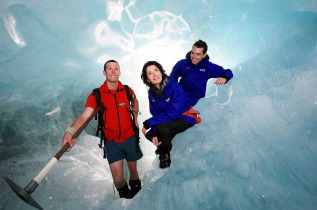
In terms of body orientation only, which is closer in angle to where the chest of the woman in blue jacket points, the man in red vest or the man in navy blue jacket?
the man in red vest

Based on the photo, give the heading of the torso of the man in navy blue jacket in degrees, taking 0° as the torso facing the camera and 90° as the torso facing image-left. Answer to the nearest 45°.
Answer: approximately 0°

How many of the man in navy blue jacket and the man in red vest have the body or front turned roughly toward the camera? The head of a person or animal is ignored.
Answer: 2

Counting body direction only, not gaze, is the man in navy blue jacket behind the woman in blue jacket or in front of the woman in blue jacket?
behind

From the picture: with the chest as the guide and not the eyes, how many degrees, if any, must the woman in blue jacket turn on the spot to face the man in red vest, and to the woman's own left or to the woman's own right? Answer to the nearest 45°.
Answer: approximately 45° to the woman's own right

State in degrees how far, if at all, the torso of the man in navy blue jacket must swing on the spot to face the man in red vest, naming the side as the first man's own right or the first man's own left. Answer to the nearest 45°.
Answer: approximately 45° to the first man's own right

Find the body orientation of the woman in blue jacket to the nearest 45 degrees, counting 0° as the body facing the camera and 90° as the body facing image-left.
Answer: approximately 45°

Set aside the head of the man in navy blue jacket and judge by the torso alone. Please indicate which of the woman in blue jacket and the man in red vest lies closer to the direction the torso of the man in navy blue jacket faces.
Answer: the woman in blue jacket

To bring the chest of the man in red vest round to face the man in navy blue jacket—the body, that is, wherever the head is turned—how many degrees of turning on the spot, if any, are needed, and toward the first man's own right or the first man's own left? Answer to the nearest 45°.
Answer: approximately 90° to the first man's own left
